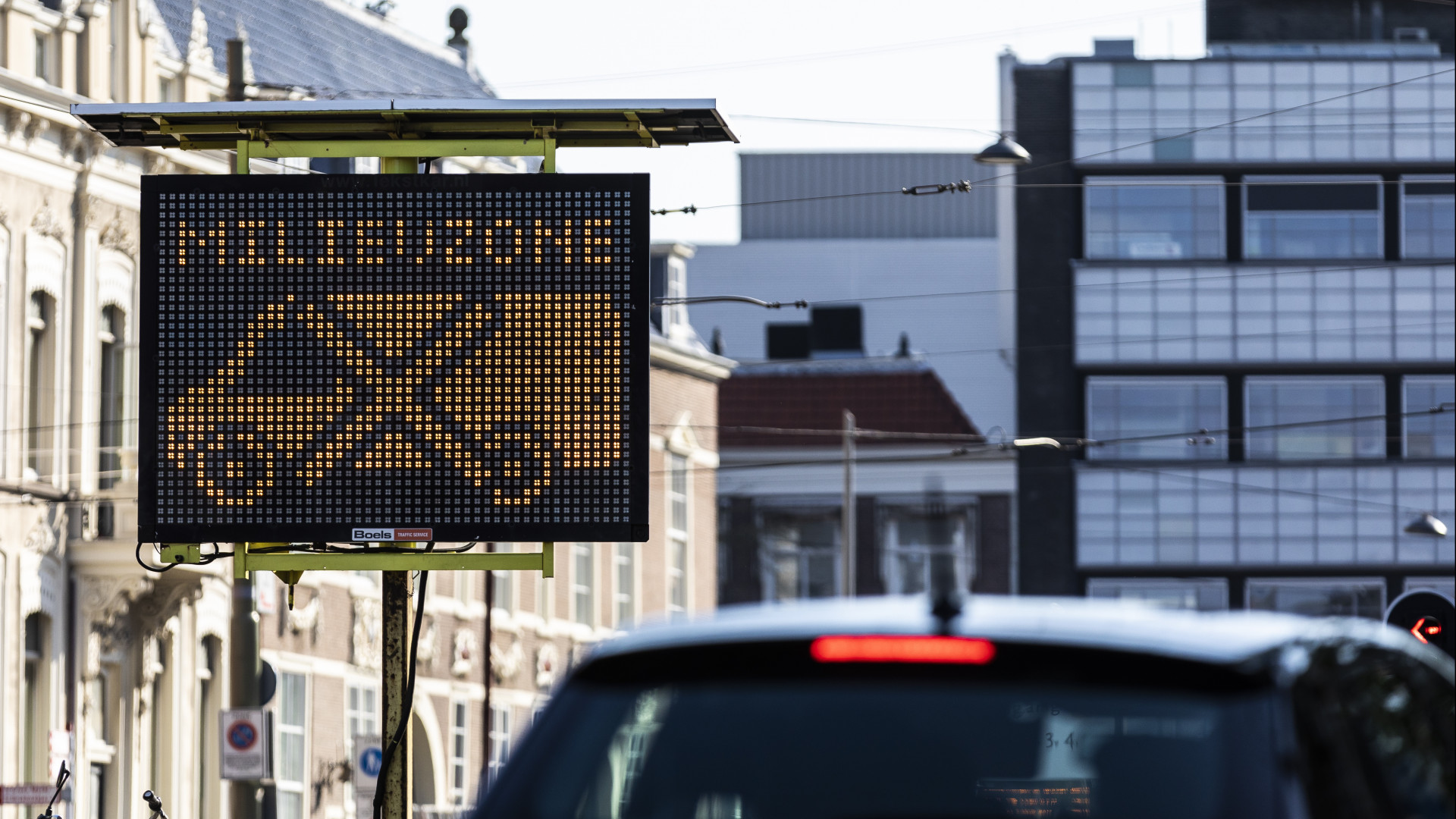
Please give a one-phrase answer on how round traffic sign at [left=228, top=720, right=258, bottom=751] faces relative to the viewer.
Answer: facing the viewer

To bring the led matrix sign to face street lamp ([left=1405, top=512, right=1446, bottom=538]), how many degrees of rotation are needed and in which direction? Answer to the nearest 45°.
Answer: approximately 135° to its left

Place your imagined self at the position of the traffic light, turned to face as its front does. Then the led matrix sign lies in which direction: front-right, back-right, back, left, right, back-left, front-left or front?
front-right

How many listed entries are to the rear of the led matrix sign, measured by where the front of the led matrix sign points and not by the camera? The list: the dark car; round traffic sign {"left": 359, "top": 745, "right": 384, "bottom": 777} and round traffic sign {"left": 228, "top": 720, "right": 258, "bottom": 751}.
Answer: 2

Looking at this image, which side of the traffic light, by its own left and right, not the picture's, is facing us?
front

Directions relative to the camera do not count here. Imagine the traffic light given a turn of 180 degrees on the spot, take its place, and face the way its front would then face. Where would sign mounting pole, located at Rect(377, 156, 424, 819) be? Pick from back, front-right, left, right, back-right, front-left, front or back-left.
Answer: back-left

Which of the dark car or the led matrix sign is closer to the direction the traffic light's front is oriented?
the dark car

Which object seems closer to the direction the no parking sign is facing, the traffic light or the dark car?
the dark car
